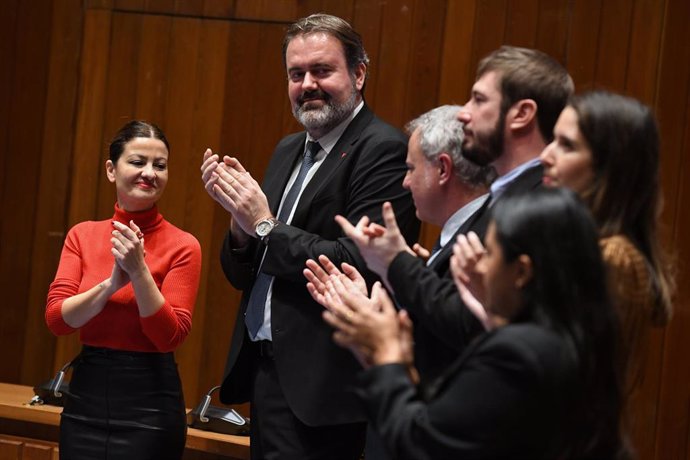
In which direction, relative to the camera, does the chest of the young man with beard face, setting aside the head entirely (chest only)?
to the viewer's left

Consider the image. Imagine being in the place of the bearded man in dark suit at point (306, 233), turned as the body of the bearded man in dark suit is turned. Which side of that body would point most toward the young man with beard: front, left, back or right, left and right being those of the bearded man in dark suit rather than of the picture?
left

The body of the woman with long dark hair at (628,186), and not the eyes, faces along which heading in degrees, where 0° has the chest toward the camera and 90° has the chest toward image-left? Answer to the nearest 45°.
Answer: approximately 90°

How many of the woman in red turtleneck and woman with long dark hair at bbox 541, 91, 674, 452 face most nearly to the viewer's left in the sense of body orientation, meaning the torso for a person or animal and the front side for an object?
1

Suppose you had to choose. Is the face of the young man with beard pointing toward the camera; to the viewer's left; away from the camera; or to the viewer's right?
to the viewer's left

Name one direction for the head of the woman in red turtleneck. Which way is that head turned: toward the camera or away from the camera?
toward the camera

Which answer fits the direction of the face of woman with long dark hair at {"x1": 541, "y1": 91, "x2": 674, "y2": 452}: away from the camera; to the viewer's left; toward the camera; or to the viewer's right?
to the viewer's left

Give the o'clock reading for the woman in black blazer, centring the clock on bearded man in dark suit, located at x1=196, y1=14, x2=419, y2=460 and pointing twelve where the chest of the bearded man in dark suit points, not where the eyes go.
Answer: The woman in black blazer is roughly at 10 o'clock from the bearded man in dark suit.

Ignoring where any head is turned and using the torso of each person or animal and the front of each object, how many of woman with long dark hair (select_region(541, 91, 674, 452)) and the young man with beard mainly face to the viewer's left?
2

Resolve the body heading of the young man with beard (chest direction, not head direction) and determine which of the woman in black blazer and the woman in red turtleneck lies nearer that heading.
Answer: the woman in red turtleneck

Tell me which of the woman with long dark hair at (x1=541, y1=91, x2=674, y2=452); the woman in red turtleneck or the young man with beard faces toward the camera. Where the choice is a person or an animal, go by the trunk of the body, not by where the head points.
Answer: the woman in red turtleneck

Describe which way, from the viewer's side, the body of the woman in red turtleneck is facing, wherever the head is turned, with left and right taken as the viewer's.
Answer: facing the viewer

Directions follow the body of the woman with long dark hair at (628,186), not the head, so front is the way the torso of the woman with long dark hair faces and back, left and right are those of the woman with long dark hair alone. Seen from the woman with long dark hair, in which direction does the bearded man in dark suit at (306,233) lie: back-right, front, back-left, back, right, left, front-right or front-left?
front-right

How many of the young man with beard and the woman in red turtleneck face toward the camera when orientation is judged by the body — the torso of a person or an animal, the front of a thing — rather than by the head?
1
